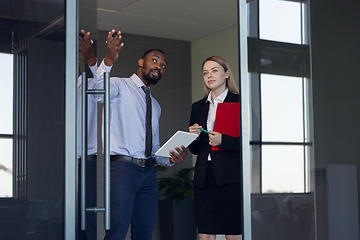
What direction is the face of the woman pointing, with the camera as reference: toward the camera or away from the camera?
toward the camera

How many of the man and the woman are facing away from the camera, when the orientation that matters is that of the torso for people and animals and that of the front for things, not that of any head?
0

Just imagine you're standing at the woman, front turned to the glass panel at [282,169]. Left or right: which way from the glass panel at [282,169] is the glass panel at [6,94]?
right

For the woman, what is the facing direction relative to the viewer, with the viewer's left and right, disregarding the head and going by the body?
facing the viewer and to the left of the viewer

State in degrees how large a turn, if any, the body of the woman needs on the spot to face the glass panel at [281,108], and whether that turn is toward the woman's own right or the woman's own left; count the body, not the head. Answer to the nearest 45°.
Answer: approximately 90° to the woman's own left

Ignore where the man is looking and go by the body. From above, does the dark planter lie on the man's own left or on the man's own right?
on the man's own left

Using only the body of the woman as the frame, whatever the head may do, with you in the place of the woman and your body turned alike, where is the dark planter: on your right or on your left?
on your right

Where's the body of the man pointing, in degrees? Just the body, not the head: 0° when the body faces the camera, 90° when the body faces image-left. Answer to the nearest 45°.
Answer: approximately 315°

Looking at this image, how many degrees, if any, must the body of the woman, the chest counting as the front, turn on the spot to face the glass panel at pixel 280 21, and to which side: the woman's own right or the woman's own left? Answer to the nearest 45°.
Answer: approximately 90° to the woman's own left

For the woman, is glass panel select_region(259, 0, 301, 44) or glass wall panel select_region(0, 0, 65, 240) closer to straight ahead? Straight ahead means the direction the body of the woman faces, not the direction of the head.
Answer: the glass wall panel

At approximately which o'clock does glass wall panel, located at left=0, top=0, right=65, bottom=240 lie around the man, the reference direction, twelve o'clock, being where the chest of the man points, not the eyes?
The glass wall panel is roughly at 2 o'clock from the man.

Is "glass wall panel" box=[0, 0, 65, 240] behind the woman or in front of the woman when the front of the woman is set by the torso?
in front

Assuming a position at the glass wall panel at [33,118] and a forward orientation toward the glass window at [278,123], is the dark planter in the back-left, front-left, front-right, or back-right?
front-left
